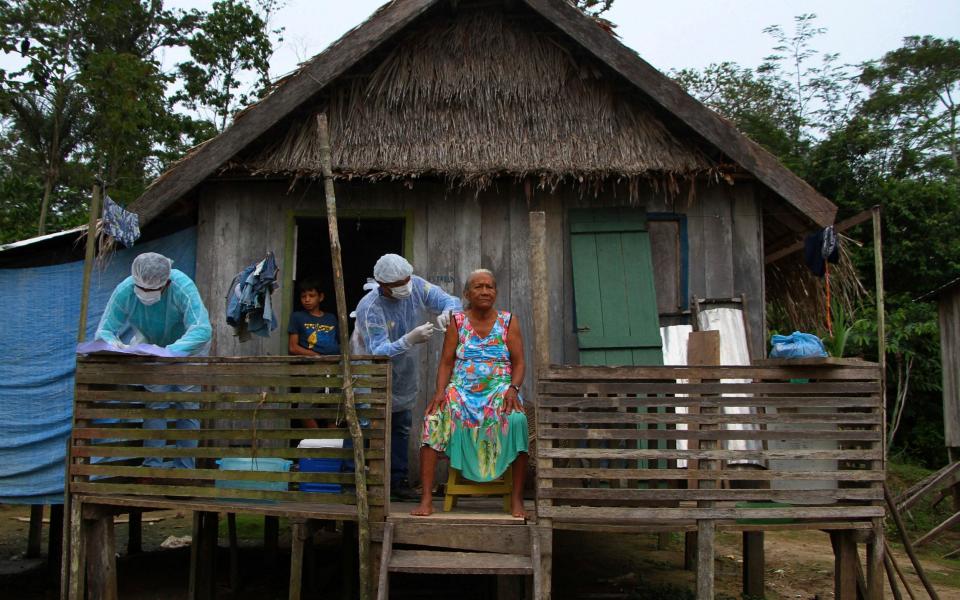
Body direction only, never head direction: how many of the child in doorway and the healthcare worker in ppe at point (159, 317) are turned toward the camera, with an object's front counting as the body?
2

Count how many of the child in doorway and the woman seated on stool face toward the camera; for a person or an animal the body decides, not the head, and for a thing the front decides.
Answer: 2

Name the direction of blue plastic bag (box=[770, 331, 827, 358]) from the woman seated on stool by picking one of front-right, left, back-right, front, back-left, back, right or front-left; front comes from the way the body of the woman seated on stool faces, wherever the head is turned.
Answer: left

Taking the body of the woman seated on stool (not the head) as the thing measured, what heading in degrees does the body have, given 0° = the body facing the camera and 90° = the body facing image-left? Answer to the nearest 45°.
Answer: approximately 0°

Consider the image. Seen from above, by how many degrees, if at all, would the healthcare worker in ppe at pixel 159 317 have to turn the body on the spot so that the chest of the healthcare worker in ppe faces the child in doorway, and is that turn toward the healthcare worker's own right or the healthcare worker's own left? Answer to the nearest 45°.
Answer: approximately 135° to the healthcare worker's own left
